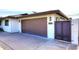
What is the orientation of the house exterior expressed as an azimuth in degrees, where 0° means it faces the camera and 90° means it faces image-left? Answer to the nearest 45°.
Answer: approximately 45°
